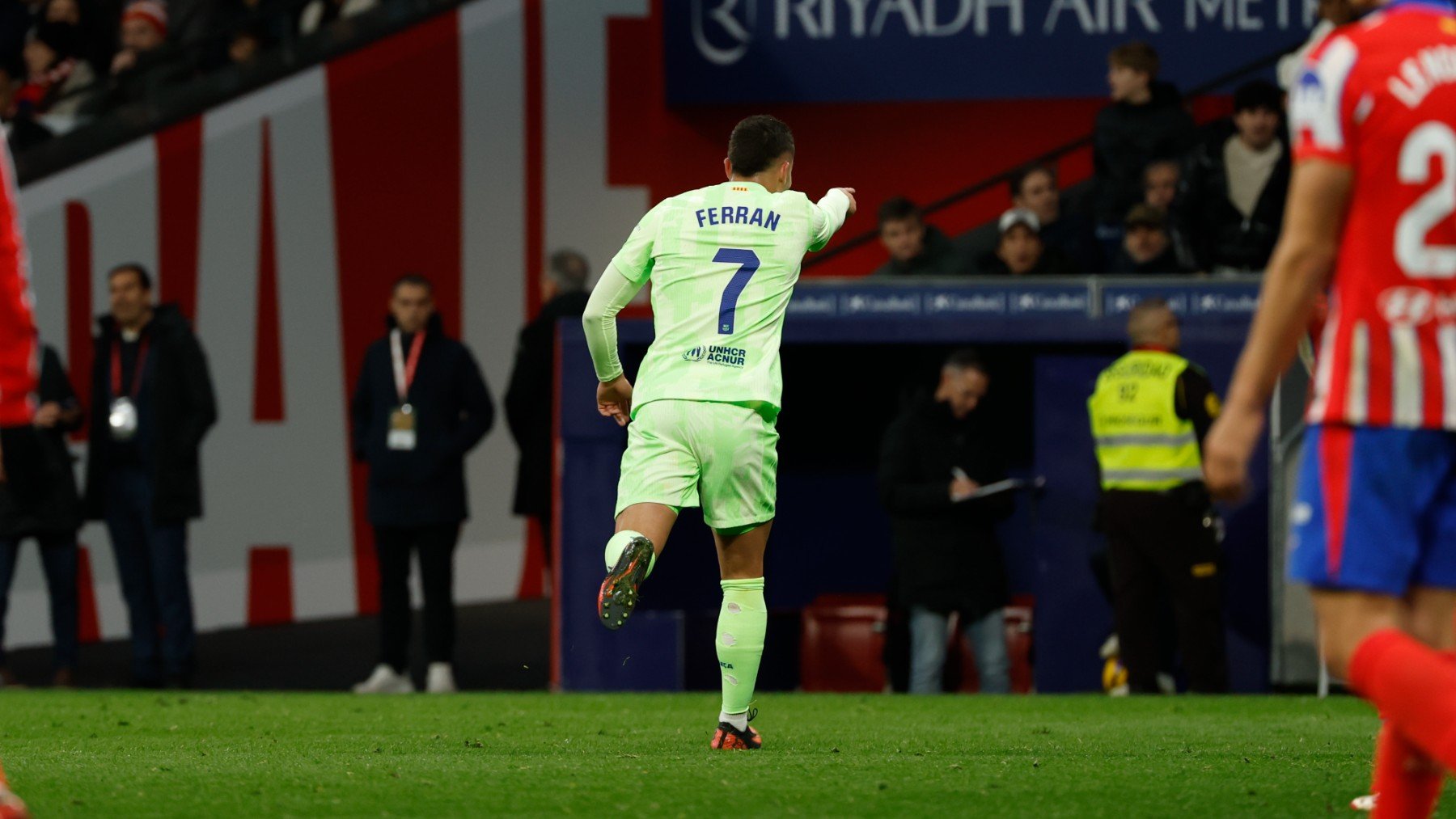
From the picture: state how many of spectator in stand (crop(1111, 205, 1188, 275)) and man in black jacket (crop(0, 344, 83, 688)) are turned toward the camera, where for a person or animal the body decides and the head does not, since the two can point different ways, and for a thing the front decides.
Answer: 2

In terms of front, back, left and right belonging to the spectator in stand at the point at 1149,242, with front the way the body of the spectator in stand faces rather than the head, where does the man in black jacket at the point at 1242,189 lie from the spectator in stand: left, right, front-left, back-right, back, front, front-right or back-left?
back-left

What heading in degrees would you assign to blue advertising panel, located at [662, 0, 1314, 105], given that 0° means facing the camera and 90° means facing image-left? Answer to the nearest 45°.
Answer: approximately 0°

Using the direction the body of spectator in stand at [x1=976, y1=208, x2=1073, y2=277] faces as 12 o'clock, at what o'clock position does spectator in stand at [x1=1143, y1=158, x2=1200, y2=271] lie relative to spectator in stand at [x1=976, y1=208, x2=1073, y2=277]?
spectator in stand at [x1=1143, y1=158, x2=1200, y2=271] is roughly at 8 o'clock from spectator in stand at [x1=976, y1=208, x2=1073, y2=277].

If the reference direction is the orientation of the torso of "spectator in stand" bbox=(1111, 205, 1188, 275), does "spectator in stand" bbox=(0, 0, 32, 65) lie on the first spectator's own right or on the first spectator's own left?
on the first spectator's own right
